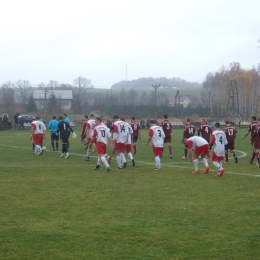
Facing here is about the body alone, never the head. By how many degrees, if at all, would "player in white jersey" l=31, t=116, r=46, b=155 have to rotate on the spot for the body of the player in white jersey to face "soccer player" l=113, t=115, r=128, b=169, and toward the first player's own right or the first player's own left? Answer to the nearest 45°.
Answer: approximately 135° to the first player's own right

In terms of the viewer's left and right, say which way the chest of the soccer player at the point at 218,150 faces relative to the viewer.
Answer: facing away from the viewer and to the left of the viewer

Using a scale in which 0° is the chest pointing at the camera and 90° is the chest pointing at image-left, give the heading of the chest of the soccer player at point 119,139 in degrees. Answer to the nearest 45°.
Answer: approximately 135°

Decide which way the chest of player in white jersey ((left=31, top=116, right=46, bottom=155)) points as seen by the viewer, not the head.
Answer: away from the camera

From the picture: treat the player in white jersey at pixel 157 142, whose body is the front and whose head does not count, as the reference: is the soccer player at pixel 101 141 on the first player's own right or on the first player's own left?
on the first player's own left

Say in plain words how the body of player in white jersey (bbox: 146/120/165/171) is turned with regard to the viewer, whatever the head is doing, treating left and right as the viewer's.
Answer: facing away from the viewer and to the left of the viewer
